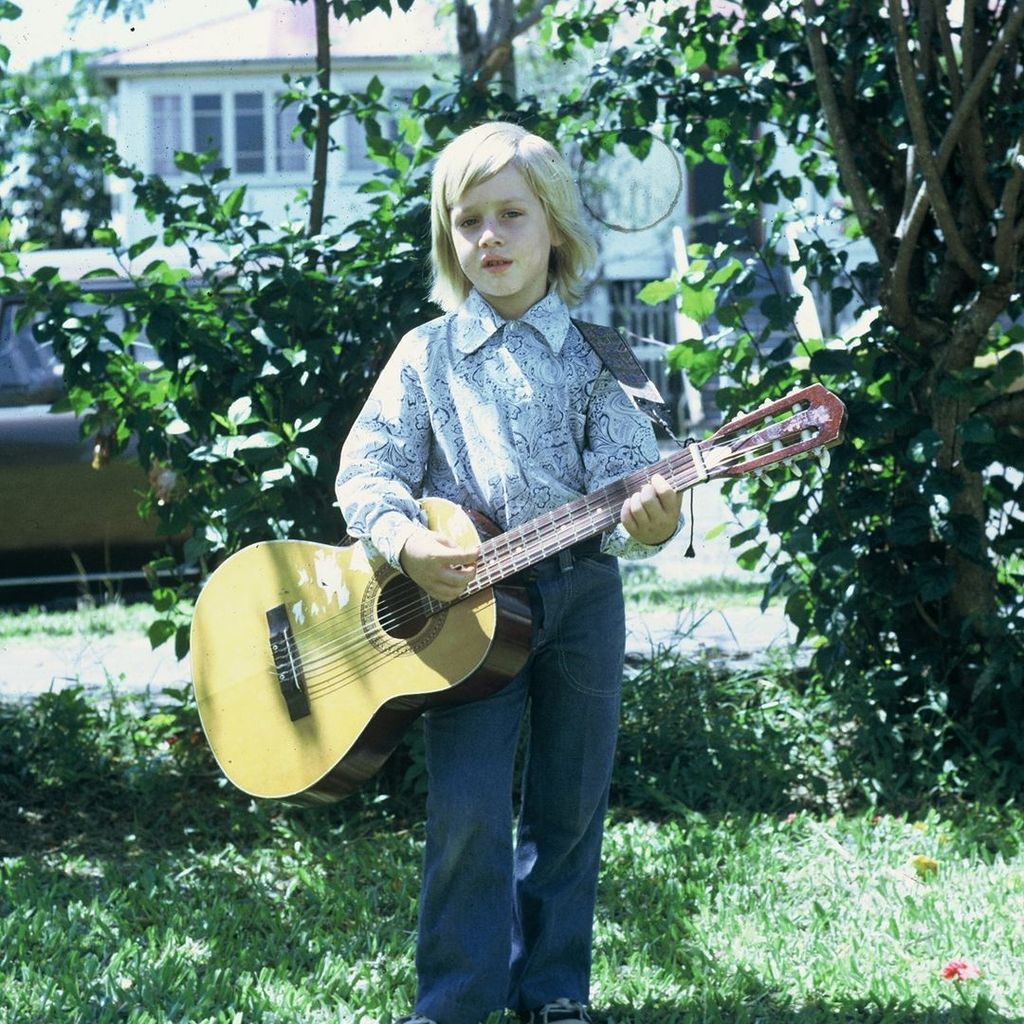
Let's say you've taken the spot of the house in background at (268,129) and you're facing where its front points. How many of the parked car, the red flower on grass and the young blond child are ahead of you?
3

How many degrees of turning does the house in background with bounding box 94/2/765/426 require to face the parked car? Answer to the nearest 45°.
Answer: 0° — it already faces it

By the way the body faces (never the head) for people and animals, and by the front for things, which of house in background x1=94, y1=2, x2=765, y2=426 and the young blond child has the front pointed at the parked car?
the house in background

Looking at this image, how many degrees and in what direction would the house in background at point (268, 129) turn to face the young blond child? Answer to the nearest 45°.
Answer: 0° — it already faces them

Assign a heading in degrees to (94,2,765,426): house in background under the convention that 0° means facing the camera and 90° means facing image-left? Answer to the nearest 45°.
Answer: approximately 0°

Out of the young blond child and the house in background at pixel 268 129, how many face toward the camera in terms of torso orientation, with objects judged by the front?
2

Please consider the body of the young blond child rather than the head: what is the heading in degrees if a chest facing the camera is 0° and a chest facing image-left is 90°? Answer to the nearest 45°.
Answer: approximately 0°

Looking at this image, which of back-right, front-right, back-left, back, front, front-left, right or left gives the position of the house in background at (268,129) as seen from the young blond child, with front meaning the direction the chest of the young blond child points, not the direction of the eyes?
back

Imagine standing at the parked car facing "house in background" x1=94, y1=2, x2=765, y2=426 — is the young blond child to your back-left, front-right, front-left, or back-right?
back-right
